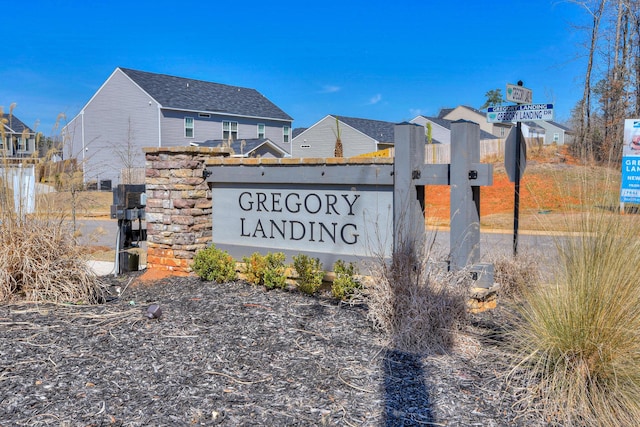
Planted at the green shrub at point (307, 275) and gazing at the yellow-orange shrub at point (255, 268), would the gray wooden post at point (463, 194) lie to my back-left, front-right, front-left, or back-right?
back-right

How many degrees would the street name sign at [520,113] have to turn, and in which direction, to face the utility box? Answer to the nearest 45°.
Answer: approximately 90° to its right

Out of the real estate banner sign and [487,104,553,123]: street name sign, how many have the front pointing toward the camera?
2

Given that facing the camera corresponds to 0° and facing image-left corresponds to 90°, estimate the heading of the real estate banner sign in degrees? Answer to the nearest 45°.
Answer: approximately 0°

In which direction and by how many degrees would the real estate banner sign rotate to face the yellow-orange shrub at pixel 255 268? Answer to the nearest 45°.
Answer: approximately 45° to its right

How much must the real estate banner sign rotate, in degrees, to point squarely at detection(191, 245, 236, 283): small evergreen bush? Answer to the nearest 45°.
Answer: approximately 45° to its right

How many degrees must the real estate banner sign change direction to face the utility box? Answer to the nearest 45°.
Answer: approximately 45° to its right

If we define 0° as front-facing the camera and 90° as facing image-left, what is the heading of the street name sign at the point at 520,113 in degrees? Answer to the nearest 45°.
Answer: approximately 0°

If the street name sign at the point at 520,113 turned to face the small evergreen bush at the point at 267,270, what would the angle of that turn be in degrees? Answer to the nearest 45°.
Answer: approximately 45° to its right
